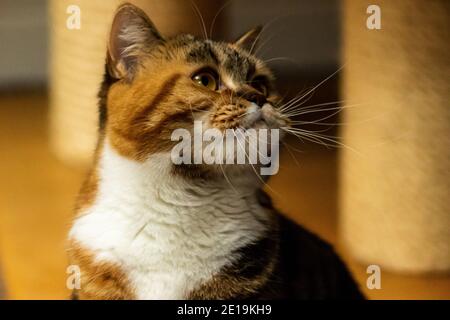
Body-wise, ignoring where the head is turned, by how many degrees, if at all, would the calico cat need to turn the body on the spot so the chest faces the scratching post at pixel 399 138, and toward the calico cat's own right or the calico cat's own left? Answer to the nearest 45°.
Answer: approximately 180°

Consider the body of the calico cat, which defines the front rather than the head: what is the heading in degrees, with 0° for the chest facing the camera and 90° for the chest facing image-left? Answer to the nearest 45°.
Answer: approximately 45°
